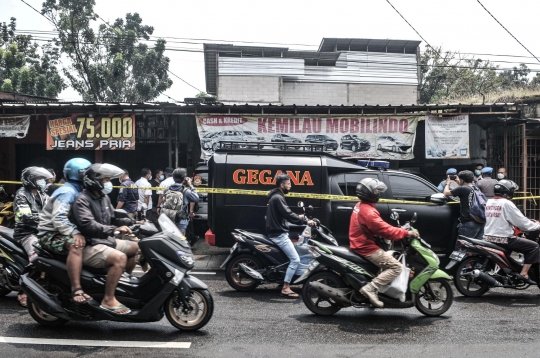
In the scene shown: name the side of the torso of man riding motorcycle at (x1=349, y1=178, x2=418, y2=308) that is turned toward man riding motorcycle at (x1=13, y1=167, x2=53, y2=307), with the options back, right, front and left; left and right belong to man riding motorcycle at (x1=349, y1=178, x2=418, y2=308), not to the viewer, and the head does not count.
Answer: back

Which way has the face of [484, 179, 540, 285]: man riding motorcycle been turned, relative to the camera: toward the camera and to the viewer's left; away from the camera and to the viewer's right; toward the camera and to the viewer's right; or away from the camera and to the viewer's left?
away from the camera and to the viewer's right

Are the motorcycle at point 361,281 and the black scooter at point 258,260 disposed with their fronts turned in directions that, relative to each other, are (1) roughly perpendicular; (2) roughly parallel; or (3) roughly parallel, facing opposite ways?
roughly parallel

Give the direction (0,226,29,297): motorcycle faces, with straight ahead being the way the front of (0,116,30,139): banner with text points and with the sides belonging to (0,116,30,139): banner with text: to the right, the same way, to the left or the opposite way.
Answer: to the left

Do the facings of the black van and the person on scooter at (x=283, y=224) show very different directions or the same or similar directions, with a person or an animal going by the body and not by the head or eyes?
same or similar directions

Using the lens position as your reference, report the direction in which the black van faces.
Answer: facing to the right of the viewer

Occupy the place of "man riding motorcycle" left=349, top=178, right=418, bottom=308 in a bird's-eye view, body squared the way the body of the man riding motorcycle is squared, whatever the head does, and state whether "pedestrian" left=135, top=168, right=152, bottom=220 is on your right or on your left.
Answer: on your left

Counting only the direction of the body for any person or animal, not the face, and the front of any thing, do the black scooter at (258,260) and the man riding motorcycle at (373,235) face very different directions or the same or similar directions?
same or similar directions

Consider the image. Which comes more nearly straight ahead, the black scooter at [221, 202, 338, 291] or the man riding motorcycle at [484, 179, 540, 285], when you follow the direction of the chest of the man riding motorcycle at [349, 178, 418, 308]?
the man riding motorcycle

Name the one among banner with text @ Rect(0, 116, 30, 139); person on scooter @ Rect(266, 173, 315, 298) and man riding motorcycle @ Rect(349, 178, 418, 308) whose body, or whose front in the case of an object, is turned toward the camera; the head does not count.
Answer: the banner with text

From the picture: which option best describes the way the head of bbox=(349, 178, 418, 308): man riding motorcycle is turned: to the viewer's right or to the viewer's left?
to the viewer's right

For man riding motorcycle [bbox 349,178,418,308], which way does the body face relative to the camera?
to the viewer's right

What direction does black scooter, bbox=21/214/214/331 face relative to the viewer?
to the viewer's right

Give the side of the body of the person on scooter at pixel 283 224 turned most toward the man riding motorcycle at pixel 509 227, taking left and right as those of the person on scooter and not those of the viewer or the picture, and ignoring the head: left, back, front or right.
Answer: front

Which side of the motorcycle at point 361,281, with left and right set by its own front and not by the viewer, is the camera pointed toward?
right
